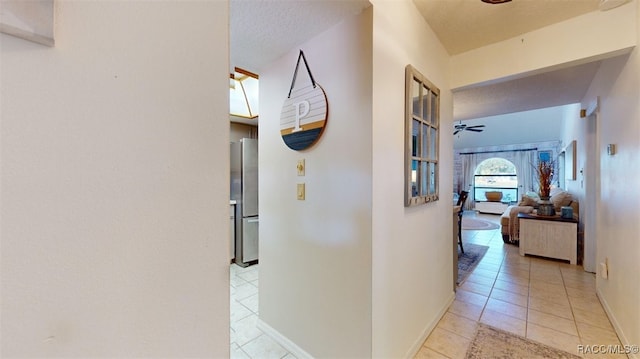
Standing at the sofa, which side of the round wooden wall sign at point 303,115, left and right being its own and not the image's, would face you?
back

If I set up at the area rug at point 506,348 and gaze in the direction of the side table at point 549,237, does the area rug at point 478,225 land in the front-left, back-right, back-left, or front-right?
front-left

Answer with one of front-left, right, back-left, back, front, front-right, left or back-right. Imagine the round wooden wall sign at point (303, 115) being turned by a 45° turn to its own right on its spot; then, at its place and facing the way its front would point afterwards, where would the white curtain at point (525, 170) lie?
back-right

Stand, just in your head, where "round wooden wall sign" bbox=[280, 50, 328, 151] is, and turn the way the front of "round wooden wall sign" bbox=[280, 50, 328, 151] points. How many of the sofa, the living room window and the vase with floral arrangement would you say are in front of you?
0

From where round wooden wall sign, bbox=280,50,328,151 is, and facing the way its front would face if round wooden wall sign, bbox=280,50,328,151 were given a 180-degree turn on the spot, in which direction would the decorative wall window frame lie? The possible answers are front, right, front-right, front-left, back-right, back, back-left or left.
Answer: front-right

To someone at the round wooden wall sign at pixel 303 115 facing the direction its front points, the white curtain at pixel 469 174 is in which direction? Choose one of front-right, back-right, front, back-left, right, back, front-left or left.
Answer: back

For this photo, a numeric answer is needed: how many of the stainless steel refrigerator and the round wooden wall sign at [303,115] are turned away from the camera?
0

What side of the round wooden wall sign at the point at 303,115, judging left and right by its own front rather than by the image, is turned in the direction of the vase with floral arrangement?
back

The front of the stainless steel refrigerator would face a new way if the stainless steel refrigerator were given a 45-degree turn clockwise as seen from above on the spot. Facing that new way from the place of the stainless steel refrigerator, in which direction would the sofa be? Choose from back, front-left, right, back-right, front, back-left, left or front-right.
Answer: left
